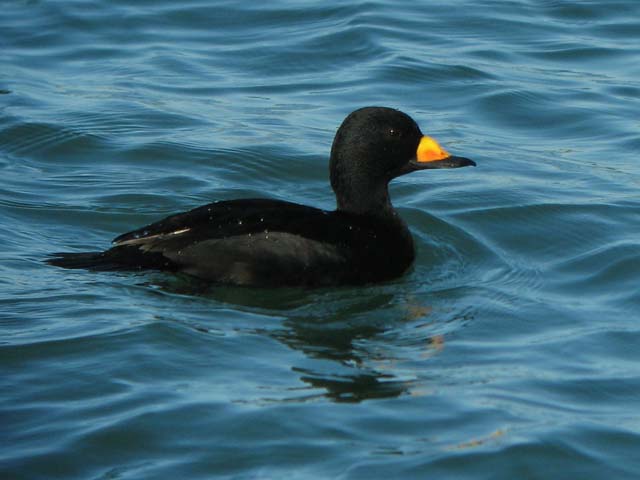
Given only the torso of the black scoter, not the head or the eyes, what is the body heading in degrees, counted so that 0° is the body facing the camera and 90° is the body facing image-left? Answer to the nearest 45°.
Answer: approximately 270°
